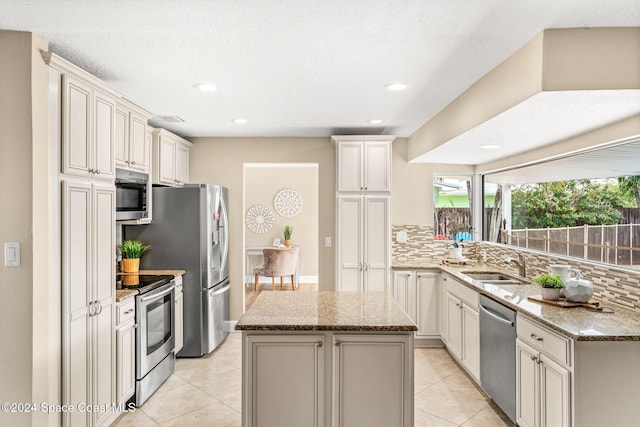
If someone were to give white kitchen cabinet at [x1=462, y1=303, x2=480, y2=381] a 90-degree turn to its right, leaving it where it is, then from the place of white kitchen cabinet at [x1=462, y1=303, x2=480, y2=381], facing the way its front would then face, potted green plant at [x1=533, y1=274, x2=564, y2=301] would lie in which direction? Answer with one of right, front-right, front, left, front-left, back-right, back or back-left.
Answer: back

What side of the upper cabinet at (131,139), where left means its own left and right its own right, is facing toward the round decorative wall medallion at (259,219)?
left

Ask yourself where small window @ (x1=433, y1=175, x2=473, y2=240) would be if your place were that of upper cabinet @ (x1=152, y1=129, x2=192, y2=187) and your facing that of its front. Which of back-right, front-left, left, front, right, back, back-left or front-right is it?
front-left

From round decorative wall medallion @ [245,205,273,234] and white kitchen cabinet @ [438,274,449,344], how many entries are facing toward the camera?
1

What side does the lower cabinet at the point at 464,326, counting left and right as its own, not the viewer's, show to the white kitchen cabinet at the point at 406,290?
right

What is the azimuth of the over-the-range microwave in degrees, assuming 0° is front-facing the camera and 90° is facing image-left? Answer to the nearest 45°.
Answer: approximately 315°

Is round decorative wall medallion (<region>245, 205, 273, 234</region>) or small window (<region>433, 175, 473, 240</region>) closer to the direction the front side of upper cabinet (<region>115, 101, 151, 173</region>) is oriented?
the small window

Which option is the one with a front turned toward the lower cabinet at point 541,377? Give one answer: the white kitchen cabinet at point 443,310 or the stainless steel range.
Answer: the stainless steel range

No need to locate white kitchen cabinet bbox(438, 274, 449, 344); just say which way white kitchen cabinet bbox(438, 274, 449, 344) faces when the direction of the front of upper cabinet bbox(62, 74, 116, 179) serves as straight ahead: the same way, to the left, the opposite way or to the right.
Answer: the opposite way

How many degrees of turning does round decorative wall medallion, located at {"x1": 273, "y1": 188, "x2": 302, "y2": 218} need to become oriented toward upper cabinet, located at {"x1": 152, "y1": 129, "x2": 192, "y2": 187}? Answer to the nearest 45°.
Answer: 0° — it already faces it

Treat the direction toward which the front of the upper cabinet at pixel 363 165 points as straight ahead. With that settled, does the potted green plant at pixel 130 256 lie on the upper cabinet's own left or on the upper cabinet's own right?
on the upper cabinet's own right

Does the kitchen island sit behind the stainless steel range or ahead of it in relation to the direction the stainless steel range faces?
ahead

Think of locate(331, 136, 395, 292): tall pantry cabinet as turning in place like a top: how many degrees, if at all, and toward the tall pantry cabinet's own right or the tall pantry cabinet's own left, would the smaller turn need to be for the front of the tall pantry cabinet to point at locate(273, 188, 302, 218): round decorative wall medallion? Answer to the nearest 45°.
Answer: approximately 135° to the tall pantry cabinet's own right

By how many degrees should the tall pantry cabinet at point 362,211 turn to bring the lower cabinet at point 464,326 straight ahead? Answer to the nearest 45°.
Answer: approximately 45° to its left

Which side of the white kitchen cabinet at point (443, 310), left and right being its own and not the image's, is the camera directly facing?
left

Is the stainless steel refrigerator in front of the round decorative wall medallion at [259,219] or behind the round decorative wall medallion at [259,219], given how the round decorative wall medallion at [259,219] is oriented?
in front
